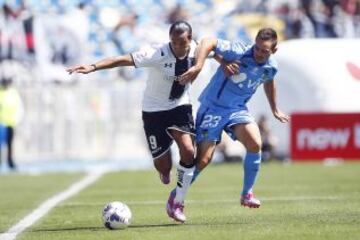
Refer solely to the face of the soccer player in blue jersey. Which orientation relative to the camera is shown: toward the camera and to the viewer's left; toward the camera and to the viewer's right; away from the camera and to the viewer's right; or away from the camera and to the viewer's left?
toward the camera and to the viewer's left

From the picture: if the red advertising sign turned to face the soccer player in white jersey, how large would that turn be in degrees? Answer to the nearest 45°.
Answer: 0° — it already faces them

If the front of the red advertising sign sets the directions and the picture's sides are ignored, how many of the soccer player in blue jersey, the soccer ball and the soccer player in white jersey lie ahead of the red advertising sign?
3

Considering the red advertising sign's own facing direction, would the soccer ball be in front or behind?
in front

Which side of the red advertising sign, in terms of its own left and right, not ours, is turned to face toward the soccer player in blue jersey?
front

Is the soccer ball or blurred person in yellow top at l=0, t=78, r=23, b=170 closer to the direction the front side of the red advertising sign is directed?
the soccer ball

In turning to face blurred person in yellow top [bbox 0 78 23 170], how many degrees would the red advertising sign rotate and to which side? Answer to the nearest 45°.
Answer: approximately 90° to its right

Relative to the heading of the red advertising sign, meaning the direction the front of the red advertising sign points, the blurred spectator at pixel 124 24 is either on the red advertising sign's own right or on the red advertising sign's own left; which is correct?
on the red advertising sign's own right

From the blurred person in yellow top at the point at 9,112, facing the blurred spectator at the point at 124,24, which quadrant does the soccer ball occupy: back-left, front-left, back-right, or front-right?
back-right

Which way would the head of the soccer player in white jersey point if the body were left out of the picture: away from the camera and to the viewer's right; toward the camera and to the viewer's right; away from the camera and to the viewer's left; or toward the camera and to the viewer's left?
toward the camera and to the viewer's left

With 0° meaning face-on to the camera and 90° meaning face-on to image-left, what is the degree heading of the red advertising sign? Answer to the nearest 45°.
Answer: approximately 0°

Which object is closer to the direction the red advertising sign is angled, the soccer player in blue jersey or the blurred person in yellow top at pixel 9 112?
the soccer player in blue jersey

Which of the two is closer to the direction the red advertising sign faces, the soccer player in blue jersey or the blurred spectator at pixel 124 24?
the soccer player in blue jersey
